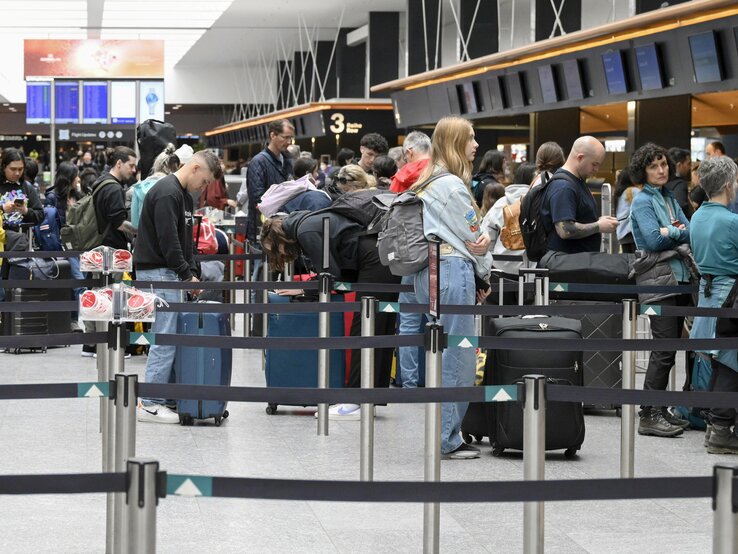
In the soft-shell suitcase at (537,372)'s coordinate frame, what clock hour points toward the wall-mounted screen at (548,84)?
The wall-mounted screen is roughly at 6 o'clock from the soft-shell suitcase.

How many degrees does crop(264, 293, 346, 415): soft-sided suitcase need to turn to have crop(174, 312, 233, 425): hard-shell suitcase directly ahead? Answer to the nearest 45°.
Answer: approximately 45° to its right

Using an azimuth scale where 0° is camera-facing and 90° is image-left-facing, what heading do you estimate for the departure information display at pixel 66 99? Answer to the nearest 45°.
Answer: approximately 0°

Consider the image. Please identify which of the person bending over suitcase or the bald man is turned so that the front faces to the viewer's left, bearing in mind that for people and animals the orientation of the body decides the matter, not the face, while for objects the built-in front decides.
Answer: the person bending over suitcase

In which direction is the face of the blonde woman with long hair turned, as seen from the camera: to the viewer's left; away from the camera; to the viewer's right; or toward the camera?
to the viewer's right

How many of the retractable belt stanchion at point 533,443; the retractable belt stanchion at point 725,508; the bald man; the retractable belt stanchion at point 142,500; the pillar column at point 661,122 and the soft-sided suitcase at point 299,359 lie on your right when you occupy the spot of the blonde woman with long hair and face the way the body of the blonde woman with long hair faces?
3

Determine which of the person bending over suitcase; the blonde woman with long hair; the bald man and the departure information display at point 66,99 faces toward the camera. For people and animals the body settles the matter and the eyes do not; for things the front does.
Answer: the departure information display

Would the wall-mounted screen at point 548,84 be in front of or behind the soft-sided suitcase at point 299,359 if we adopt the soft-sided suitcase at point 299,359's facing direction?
behind

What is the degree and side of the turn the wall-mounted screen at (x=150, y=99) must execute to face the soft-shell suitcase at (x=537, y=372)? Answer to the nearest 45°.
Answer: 0° — it already faces it

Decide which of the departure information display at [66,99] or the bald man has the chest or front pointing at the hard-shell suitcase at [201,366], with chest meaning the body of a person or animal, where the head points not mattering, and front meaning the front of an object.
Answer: the departure information display

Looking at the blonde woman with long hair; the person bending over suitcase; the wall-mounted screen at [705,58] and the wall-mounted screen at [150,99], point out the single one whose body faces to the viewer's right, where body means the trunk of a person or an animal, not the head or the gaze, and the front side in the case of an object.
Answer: the blonde woman with long hair

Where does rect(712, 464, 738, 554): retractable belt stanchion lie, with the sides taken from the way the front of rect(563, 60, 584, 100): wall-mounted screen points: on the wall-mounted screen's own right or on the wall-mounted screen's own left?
on the wall-mounted screen's own left

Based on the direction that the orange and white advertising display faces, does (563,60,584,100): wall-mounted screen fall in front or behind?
in front

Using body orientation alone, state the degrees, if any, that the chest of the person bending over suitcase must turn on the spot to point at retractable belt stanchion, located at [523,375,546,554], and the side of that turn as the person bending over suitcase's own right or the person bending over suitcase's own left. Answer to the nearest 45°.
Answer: approximately 90° to the person bending over suitcase's own left

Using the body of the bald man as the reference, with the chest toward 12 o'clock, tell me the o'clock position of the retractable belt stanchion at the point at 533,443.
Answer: The retractable belt stanchion is roughly at 3 o'clock from the bald man.
